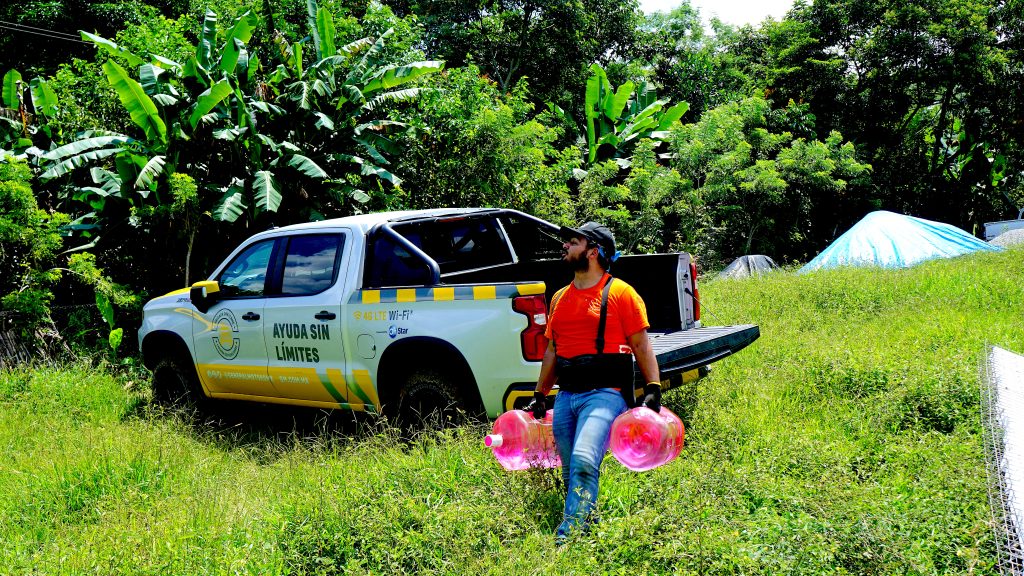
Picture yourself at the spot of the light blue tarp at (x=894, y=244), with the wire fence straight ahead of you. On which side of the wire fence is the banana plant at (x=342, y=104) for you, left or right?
right

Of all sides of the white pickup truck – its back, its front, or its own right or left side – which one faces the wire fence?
back

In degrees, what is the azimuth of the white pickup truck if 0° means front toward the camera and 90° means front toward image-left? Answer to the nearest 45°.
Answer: approximately 135°

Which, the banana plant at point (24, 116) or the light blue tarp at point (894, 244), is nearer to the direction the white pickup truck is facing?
the banana plant

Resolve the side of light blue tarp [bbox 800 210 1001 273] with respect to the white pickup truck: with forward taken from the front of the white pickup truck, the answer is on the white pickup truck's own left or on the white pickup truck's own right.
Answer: on the white pickup truck's own right

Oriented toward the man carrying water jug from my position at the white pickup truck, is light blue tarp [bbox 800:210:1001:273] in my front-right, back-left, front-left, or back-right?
back-left

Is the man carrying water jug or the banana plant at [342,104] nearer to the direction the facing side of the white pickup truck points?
the banana plant

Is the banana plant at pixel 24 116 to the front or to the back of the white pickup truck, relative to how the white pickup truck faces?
to the front

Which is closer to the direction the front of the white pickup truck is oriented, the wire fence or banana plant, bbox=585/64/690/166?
the banana plant

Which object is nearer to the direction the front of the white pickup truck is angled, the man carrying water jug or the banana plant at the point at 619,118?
the banana plant

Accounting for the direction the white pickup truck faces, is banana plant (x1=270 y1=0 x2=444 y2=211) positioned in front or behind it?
in front
